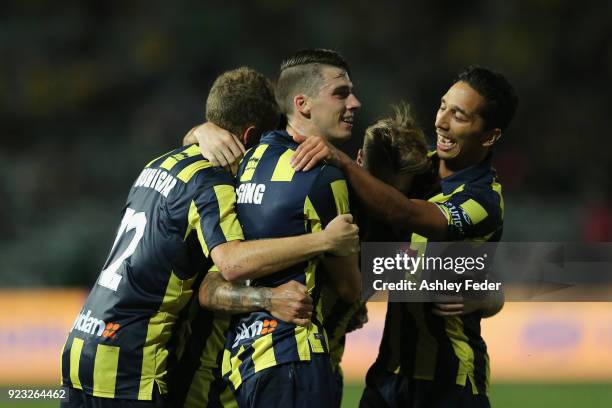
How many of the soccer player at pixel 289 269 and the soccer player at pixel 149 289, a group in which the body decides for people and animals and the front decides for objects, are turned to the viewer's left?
0

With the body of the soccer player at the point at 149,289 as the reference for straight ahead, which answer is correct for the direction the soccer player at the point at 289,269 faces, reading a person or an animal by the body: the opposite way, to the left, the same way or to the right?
the same way

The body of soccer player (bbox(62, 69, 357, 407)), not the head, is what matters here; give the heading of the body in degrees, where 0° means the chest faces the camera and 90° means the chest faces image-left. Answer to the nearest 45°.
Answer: approximately 225°

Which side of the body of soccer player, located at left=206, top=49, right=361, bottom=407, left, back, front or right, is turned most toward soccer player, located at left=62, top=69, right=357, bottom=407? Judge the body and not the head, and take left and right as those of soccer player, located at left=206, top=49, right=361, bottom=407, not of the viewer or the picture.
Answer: left

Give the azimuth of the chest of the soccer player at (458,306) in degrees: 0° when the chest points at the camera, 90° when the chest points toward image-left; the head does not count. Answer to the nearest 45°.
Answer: approximately 45°

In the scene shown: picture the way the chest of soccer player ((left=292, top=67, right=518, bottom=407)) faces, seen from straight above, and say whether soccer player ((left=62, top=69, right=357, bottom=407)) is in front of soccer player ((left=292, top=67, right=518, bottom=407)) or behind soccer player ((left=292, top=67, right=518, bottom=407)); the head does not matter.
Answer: in front

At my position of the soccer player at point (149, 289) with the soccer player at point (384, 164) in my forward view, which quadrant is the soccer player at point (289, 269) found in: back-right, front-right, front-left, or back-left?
front-right

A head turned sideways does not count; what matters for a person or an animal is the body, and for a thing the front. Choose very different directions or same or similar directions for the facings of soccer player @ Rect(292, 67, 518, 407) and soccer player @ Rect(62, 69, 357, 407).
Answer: very different directions

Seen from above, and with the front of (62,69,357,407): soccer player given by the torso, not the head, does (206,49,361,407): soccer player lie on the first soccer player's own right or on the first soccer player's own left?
on the first soccer player's own right

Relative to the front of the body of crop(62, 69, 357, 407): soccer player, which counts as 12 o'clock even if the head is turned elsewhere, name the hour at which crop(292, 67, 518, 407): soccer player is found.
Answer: crop(292, 67, 518, 407): soccer player is roughly at 1 o'clock from crop(62, 69, 357, 407): soccer player.

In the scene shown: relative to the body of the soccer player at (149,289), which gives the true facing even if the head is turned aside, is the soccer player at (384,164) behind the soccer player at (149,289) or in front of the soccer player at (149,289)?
in front

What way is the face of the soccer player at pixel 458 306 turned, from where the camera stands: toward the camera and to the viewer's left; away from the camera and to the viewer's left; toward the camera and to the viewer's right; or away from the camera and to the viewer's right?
toward the camera and to the viewer's left

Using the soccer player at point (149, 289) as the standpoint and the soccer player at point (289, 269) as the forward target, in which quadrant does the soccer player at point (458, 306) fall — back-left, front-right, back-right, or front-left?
front-left

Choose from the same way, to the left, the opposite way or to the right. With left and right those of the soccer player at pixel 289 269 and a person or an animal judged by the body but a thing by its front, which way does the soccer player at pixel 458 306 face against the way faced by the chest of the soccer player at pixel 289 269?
the opposite way

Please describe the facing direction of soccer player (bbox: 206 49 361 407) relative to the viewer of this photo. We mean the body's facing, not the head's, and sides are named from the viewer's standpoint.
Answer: facing away from the viewer and to the right of the viewer
